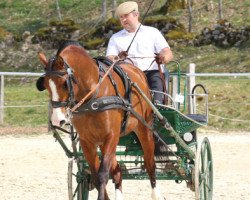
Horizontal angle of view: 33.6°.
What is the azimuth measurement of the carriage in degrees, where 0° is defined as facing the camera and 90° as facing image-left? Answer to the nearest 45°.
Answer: approximately 45°

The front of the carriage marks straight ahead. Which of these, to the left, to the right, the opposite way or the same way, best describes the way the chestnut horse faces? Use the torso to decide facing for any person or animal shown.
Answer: the same way

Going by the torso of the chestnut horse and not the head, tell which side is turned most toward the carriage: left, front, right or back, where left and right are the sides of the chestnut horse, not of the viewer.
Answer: back

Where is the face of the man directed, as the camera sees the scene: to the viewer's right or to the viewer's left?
to the viewer's left

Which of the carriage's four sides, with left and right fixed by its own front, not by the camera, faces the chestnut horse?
front

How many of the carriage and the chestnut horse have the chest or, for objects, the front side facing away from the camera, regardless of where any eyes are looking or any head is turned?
0

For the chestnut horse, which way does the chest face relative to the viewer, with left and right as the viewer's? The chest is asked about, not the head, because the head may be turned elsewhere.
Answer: facing the viewer and to the left of the viewer
